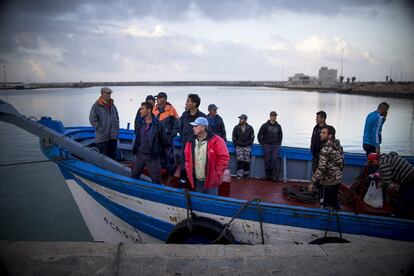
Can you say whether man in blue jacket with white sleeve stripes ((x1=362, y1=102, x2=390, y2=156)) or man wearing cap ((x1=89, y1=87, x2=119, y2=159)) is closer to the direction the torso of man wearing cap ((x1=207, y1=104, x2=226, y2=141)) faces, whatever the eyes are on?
the man wearing cap

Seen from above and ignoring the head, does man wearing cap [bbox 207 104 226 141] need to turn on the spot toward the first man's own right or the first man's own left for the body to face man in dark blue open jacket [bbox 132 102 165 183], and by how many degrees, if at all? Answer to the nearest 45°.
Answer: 0° — they already face them

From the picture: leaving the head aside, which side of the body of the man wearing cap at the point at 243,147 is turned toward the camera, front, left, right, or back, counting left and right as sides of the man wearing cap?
front

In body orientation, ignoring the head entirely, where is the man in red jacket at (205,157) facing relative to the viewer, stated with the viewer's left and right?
facing the viewer and to the left of the viewer

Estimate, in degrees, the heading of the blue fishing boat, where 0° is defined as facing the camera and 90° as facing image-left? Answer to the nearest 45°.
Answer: approximately 90°

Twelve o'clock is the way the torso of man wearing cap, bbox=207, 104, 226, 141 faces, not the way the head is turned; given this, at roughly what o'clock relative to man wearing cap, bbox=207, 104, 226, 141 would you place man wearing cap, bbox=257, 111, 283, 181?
man wearing cap, bbox=257, 111, 283, 181 is roughly at 8 o'clock from man wearing cap, bbox=207, 104, 226, 141.

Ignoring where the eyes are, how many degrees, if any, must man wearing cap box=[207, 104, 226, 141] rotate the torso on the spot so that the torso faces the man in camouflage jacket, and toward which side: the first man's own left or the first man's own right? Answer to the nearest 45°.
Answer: approximately 90° to the first man's own left

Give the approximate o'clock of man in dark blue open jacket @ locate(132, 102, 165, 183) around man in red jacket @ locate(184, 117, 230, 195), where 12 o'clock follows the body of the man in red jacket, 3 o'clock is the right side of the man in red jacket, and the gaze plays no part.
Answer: The man in dark blue open jacket is roughly at 3 o'clock from the man in red jacket.
